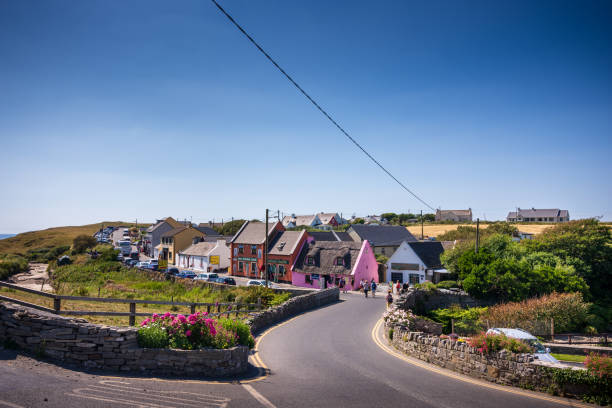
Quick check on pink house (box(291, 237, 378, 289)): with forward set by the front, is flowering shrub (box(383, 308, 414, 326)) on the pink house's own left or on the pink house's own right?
on the pink house's own left

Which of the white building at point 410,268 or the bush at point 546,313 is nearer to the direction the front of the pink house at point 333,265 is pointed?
the bush

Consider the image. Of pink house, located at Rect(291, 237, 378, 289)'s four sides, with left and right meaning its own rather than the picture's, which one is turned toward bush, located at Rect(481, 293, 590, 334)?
left

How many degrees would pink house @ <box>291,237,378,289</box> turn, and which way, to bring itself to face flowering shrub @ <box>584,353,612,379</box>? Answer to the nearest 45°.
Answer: approximately 45° to its left

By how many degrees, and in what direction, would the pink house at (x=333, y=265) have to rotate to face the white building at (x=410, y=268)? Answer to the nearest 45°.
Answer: approximately 135° to its left

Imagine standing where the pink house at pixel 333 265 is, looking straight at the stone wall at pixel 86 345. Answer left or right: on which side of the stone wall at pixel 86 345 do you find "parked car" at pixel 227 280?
right

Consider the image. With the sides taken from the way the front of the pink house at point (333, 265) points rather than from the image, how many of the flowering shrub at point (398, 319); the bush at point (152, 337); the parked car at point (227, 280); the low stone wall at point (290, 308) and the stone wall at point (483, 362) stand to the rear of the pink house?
0

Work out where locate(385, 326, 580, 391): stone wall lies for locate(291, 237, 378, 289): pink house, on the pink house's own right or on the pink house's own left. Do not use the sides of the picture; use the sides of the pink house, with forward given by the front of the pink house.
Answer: on the pink house's own left

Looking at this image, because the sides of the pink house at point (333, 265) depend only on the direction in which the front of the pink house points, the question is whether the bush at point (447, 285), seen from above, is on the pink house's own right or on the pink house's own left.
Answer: on the pink house's own left

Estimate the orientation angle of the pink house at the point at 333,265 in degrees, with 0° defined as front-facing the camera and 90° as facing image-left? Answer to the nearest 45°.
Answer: approximately 45°
